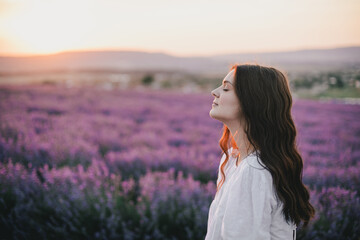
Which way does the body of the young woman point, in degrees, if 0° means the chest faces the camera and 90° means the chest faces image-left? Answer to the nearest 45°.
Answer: approximately 90°

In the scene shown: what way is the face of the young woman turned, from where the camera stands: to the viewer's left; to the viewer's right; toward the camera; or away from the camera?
to the viewer's left
